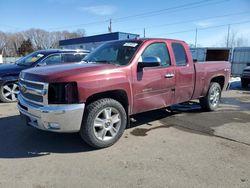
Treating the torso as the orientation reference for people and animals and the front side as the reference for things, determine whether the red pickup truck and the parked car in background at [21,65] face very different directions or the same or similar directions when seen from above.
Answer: same or similar directions

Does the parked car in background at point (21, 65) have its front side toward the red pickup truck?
no

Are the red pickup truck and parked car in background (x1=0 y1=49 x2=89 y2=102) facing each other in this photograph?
no

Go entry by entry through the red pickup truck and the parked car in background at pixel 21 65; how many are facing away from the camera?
0

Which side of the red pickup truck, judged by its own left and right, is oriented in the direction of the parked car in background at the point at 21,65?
right

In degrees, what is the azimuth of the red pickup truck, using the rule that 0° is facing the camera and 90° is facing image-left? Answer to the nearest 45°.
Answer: approximately 45°
